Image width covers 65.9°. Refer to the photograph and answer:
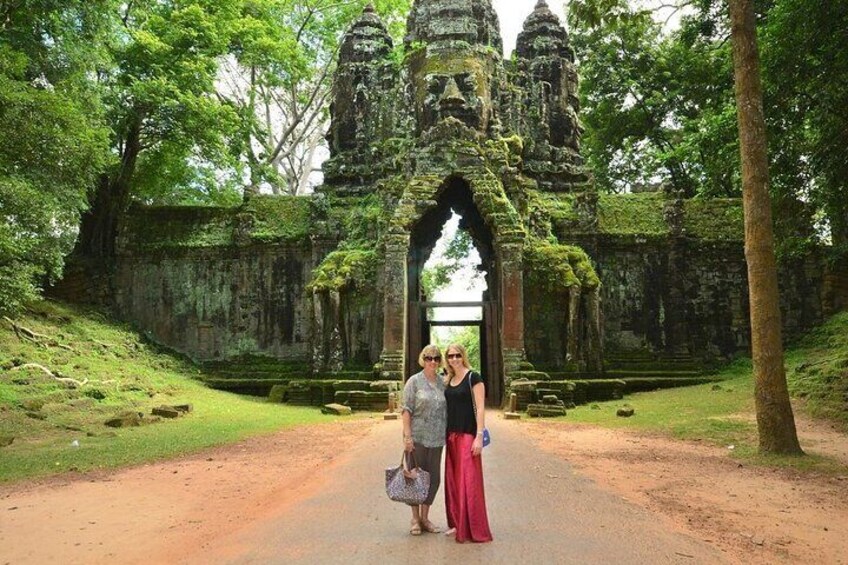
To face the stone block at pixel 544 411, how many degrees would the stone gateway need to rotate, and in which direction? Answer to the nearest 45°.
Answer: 0° — it already faces it

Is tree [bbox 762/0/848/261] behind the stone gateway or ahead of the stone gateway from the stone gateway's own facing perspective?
ahead

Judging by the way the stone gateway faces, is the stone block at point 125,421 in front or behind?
in front

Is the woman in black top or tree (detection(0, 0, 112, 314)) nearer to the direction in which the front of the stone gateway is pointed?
the woman in black top

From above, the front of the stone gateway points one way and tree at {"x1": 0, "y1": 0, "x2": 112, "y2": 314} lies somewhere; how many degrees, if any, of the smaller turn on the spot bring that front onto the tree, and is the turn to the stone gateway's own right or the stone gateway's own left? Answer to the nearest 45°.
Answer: approximately 45° to the stone gateway's own right

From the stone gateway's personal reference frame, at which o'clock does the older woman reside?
The older woman is roughly at 12 o'clock from the stone gateway.

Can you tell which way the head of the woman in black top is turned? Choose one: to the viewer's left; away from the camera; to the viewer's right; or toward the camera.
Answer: toward the camera

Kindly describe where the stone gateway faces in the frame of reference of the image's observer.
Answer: facing the viewer

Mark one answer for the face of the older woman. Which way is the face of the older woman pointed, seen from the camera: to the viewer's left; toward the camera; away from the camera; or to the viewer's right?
toward the camera

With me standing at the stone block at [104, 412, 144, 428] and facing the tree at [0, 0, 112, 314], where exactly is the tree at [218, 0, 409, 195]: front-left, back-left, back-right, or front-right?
front-right

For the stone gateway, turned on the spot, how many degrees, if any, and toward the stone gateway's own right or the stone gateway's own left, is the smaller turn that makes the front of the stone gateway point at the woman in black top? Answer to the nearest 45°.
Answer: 0° — it already faces them

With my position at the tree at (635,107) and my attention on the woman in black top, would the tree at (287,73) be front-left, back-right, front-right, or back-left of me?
front-right

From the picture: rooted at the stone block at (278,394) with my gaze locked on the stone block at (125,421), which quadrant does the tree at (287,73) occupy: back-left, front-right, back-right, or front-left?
back-right
